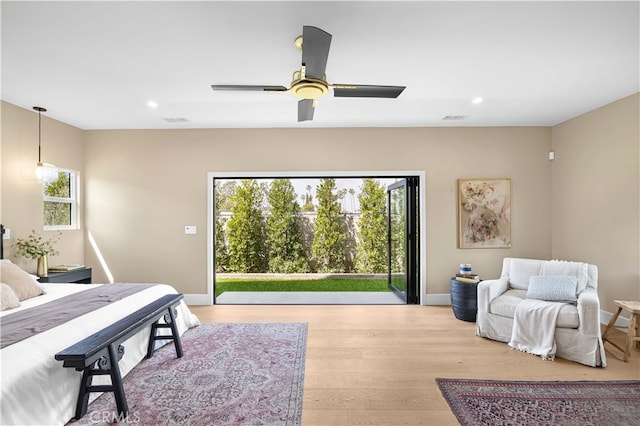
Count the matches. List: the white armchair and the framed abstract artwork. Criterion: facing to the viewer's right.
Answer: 0

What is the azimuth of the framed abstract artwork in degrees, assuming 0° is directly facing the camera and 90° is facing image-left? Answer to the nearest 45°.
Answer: approximately 0°

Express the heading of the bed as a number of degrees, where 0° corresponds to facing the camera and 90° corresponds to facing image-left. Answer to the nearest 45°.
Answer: approximately 315°

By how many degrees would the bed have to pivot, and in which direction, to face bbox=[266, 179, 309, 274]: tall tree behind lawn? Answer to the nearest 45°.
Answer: approximately 90° to its left

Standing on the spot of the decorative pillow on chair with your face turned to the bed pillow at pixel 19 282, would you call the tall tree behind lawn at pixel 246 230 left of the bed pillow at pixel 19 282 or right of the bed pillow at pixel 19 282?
right

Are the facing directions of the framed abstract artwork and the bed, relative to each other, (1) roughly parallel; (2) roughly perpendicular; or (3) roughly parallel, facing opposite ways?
roughly perpendicular

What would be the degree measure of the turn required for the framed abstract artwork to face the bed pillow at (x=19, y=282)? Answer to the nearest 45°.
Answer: approximately 45° to its right

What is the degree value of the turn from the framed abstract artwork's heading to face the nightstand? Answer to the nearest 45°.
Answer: approximately 45° to its right

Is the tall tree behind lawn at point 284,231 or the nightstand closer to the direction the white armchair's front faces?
the nightstand
